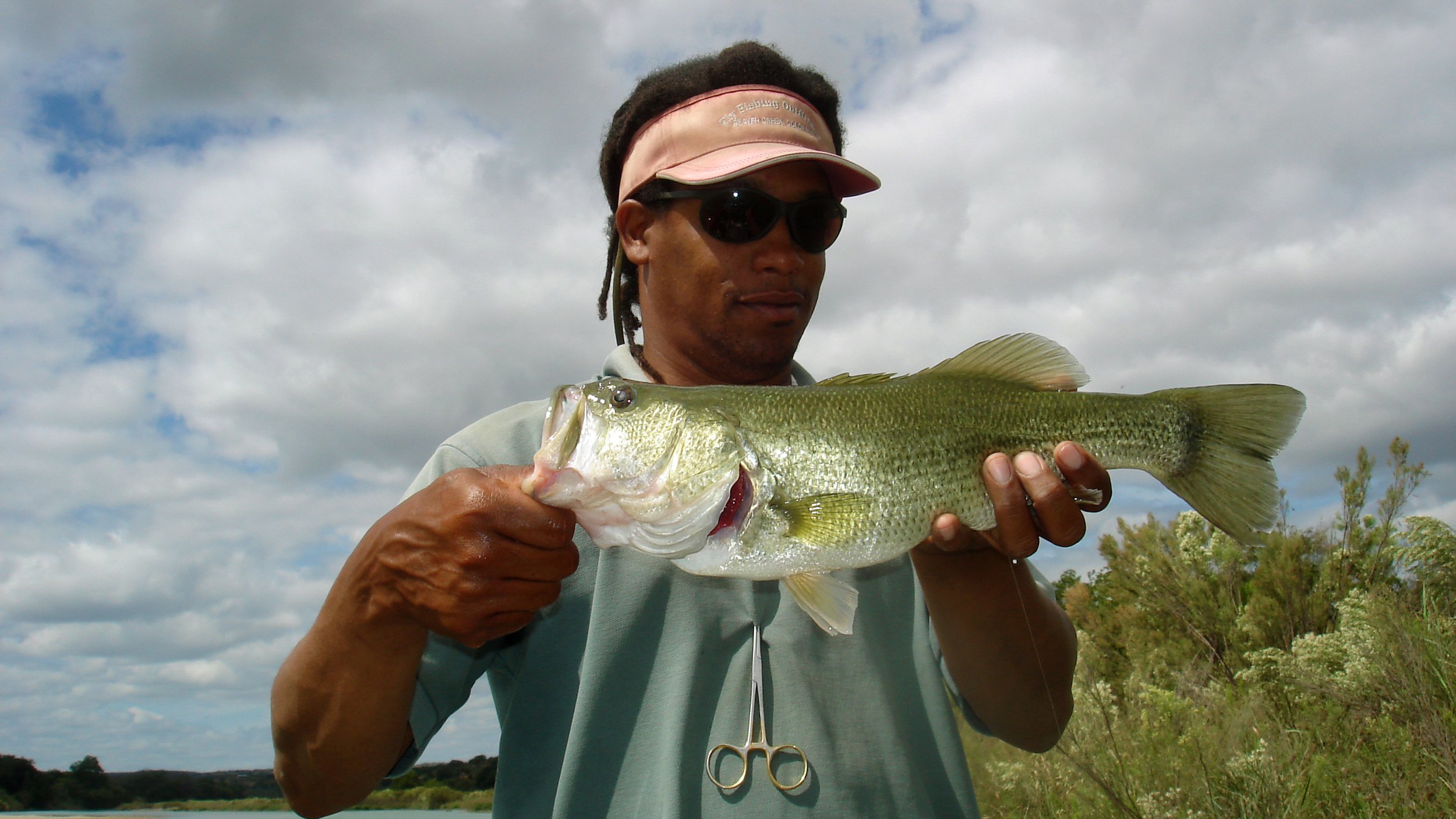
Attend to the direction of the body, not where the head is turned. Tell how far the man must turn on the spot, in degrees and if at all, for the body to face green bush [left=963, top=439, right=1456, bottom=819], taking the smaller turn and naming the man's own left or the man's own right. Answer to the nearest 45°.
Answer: approximately 135° to the man's own left

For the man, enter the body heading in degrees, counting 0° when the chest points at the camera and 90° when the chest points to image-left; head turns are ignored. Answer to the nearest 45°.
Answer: approximately 0°
